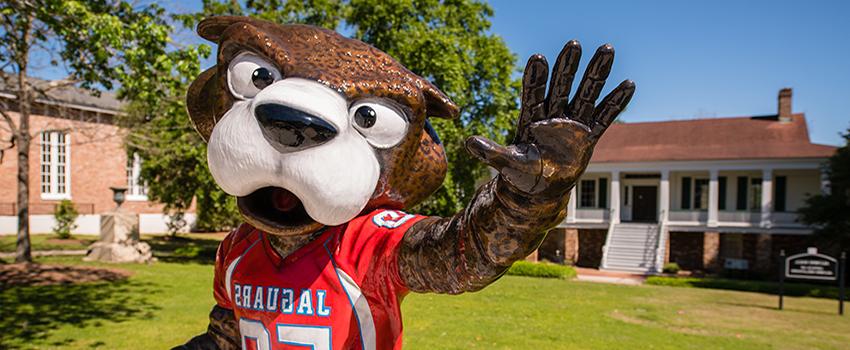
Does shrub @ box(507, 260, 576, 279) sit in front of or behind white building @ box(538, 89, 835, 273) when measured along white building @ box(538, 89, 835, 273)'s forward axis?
in front

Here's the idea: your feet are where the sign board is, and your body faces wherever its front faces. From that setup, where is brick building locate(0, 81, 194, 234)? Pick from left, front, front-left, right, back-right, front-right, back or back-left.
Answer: right

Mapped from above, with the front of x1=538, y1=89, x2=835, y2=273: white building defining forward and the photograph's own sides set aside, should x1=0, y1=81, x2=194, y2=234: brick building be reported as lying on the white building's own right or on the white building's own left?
on the white building's own right

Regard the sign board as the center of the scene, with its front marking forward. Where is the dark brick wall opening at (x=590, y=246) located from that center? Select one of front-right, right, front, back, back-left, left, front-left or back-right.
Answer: back-right

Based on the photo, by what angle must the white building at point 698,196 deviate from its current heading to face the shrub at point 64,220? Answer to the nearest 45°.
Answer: approximately 45° to its right

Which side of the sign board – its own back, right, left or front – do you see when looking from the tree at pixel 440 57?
right

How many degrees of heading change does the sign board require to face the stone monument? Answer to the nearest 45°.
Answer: approximately 45° to its right

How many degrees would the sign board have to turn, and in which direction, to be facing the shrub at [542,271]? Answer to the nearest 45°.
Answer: approximately 90° to its right

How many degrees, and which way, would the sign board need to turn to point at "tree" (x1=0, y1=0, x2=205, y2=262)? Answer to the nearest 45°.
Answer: approximately 45° to its right

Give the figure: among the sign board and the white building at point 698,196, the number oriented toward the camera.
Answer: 2

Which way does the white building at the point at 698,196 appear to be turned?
toward the camera

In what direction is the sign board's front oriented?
toward the camera

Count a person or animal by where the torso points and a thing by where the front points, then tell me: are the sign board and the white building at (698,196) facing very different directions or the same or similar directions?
same or similar directions
